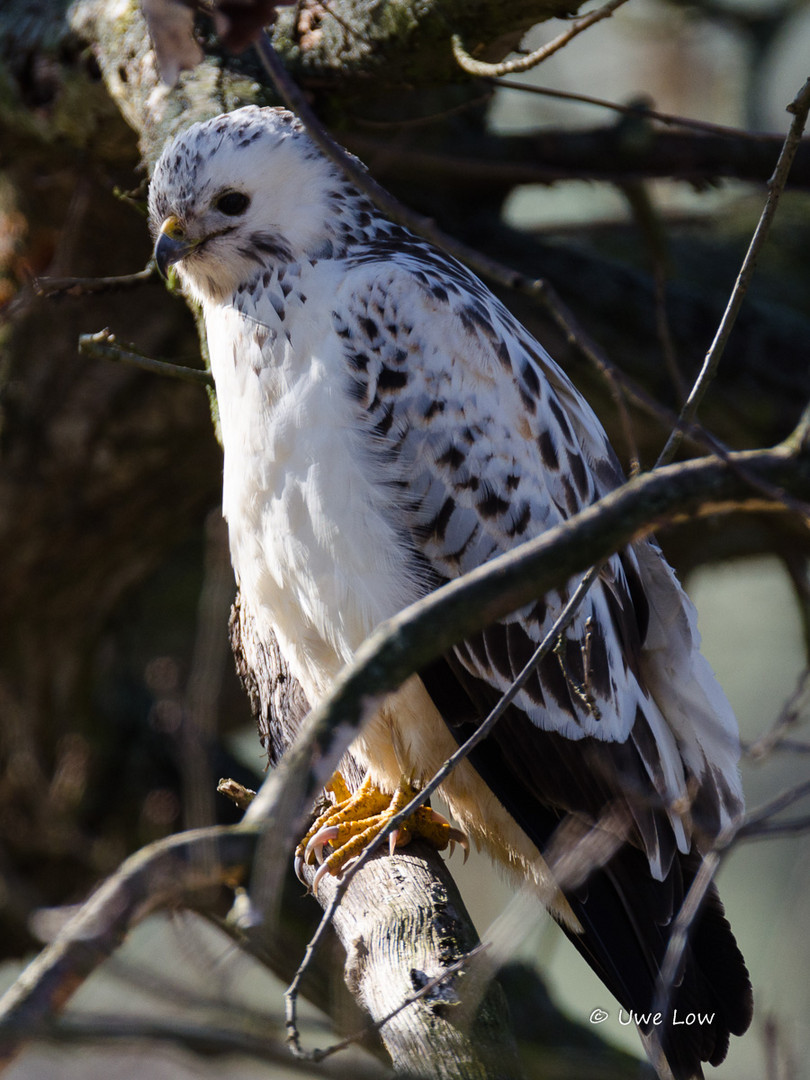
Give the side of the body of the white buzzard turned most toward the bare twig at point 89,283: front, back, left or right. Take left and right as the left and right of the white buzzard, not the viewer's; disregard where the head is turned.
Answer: right

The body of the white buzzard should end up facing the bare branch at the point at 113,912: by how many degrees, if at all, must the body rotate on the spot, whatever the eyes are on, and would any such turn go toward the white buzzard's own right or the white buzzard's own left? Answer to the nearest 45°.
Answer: approximately 45° to the white buzzard's own left

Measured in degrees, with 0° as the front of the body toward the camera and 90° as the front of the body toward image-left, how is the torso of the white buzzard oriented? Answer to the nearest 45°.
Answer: approximately 45°

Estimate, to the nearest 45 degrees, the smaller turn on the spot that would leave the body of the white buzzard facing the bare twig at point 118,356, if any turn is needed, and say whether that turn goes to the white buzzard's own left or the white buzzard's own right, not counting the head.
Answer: approximately 90° to the white buzzard's own right

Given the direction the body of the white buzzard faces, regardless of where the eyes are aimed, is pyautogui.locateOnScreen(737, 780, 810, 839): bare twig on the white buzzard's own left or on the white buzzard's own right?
on the white buzzard's own left

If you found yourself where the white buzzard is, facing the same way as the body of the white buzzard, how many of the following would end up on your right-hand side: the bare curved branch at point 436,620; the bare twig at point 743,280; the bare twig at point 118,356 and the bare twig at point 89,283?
2

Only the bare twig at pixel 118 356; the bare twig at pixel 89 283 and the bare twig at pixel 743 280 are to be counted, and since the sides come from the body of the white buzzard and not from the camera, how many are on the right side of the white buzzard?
2

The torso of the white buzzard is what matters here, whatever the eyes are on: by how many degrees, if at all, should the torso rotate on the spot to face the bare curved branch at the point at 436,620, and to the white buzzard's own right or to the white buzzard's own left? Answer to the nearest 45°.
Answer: approximately 45° to the white buzzard's own left
